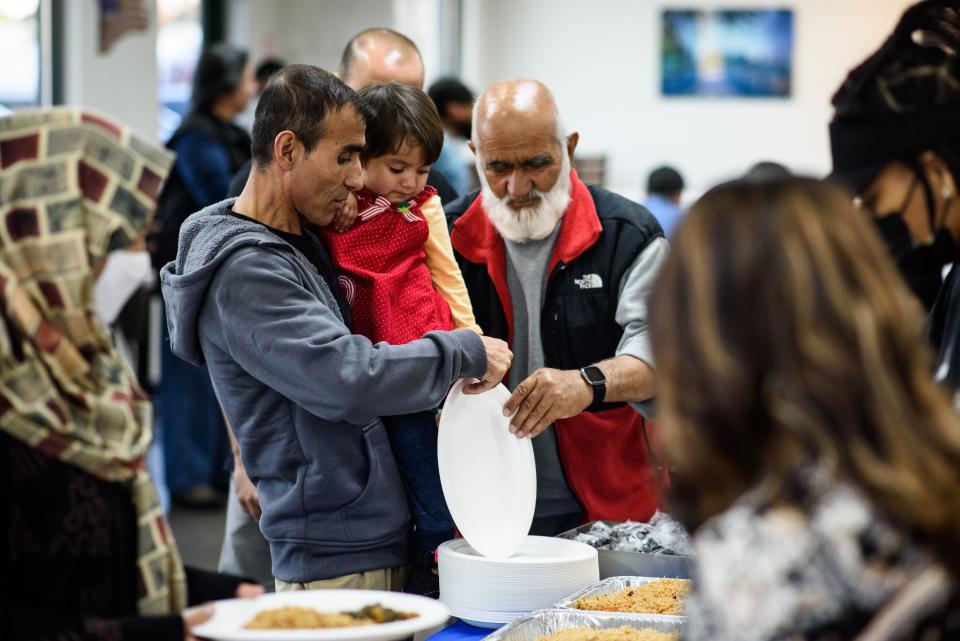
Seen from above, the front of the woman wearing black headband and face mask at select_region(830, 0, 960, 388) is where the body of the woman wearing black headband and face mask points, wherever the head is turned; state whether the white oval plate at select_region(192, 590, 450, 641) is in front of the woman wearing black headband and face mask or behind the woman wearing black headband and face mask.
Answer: in front

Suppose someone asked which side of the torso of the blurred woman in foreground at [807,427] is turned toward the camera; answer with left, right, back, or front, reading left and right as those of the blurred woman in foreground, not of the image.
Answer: back

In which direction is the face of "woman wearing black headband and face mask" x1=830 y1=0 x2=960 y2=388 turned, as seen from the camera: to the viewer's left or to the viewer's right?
to the viewer's left

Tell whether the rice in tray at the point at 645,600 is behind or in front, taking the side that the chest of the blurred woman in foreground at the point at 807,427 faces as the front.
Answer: in front

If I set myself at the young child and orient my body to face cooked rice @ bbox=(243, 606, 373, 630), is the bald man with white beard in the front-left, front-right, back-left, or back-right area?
back-left

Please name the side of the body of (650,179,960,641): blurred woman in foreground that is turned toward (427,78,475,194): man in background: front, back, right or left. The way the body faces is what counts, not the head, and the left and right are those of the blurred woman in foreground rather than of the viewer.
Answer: front

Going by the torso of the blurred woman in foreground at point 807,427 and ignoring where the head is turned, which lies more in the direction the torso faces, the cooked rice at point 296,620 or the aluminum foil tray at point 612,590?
the aluminum foil tray

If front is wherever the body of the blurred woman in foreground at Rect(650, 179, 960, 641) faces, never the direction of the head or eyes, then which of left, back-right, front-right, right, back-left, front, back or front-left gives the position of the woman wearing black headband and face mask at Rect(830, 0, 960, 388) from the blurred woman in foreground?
front

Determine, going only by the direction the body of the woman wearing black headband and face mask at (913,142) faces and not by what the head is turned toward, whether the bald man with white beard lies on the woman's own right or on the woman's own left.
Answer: on the woman's own right

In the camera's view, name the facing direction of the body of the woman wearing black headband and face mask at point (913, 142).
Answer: to the viewer's left

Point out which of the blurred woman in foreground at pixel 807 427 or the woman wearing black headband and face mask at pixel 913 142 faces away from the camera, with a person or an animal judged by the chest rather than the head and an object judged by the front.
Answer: the blurred woman in foreground

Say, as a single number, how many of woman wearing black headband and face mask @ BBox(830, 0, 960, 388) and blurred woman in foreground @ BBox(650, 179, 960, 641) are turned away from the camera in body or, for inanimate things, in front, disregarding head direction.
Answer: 1
